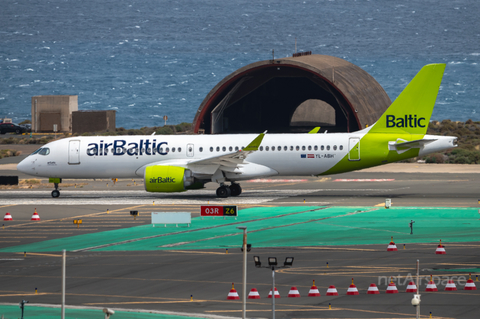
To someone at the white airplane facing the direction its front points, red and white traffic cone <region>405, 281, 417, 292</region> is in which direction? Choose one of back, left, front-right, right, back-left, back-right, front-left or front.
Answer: left

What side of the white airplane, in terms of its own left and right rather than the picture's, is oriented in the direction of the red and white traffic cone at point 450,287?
left

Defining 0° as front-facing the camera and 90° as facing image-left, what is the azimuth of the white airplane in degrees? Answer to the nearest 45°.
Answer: approximately 90°

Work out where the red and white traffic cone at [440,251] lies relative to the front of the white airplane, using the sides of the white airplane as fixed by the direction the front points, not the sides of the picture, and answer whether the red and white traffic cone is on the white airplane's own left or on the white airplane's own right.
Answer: on the white airplane's own left

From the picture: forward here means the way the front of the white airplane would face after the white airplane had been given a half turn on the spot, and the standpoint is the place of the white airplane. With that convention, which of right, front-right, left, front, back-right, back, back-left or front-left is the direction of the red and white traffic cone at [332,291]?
right
